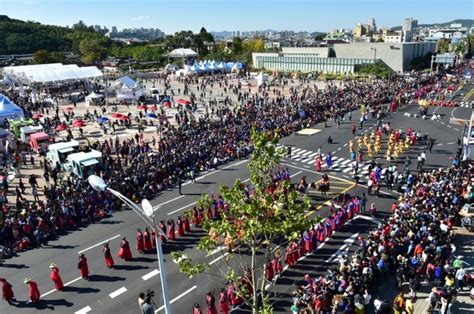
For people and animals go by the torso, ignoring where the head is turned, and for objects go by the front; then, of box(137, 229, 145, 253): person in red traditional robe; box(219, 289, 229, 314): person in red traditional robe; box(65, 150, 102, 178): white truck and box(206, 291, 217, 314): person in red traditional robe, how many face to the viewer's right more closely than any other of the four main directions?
0

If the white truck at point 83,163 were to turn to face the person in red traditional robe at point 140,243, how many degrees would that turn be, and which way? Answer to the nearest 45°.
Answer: approximately 45° to its left

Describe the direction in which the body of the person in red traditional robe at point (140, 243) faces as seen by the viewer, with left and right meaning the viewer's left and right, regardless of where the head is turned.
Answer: facing the viewer and to the left of the viewer

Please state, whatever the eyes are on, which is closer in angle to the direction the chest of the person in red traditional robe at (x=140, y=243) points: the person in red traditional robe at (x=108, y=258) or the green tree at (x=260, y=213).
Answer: the person in red traditional robe

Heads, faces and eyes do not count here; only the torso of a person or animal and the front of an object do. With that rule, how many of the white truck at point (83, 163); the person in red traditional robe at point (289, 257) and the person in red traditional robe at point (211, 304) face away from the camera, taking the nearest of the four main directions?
0

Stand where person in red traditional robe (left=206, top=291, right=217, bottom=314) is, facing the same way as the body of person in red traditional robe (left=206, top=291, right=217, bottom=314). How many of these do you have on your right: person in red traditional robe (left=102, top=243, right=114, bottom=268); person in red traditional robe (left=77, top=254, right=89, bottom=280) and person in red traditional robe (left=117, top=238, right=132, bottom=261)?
3

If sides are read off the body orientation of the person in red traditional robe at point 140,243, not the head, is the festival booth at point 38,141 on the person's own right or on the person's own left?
on the person's own right

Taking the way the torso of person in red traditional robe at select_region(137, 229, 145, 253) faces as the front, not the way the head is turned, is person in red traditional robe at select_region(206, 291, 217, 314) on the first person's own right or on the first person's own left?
on the first person's own left

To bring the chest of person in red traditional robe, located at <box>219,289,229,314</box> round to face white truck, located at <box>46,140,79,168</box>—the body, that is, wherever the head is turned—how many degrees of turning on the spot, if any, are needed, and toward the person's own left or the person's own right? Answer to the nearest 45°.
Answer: approximately 90° to the person's own right

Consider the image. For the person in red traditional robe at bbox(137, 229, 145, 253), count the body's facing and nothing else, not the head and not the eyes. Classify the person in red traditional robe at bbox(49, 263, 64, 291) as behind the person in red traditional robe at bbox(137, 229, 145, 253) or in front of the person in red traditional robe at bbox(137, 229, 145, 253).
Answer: in front

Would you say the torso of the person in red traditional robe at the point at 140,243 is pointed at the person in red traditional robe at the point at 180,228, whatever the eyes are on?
no

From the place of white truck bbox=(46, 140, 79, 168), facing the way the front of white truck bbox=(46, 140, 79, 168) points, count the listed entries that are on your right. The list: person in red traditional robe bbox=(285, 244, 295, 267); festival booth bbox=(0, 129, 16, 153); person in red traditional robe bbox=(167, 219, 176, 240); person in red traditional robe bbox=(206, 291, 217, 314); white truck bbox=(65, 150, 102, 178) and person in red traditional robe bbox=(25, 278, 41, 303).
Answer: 1

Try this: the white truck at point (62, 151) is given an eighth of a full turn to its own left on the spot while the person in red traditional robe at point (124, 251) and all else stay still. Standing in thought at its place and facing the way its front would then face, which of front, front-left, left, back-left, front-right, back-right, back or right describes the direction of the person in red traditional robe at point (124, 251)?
front

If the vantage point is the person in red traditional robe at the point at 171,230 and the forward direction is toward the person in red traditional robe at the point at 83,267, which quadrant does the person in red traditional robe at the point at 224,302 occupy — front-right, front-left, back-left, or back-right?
front-left

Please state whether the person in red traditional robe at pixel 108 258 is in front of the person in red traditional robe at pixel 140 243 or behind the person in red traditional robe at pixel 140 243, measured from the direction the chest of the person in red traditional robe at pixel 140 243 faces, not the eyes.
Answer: in front

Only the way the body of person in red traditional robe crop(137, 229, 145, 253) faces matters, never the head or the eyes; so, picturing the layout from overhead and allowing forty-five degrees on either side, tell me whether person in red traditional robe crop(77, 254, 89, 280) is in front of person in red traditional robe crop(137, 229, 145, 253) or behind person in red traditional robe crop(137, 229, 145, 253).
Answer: in front
